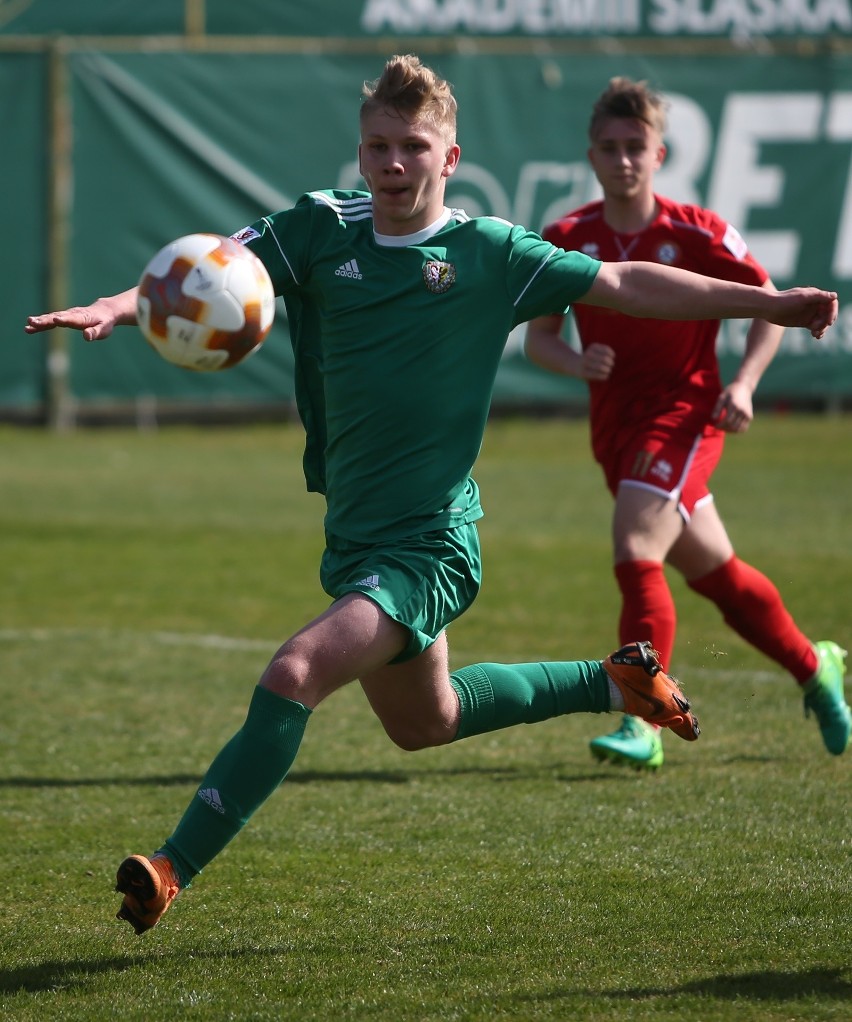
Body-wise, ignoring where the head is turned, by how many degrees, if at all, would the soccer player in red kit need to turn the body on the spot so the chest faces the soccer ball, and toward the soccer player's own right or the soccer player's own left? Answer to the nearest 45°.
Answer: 0° — they already face it

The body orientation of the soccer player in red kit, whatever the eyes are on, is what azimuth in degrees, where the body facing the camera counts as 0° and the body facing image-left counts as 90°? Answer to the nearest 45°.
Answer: approximately 45°

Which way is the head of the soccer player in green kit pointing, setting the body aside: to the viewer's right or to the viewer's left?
to the viewer's left
